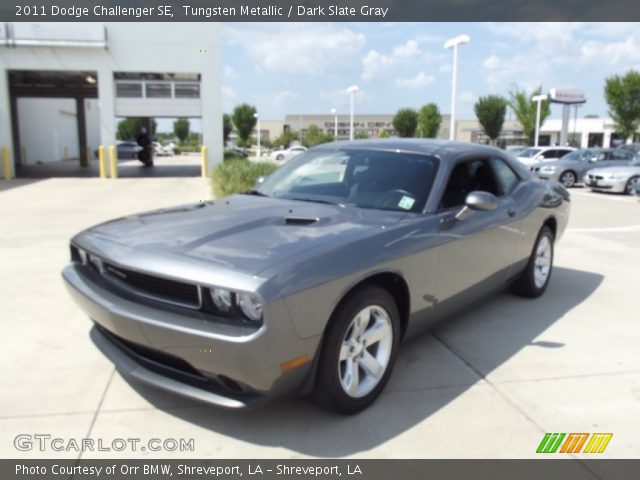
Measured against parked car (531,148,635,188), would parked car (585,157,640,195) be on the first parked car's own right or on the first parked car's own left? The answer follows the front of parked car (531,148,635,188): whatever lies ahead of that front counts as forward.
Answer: on the first parked car's own left

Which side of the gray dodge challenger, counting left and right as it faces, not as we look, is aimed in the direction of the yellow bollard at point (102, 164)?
right

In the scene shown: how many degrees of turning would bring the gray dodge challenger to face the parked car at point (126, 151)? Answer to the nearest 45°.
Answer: approximately 135° to its right

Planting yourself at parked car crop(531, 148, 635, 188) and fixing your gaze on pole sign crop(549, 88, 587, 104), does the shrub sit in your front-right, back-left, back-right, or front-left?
back-left

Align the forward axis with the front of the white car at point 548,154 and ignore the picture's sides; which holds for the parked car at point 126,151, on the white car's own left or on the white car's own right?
on the white car's own right

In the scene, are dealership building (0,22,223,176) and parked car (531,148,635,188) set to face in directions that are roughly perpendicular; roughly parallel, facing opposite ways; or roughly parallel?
roughly perpendicular

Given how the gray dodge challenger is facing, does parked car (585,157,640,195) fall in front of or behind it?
behind

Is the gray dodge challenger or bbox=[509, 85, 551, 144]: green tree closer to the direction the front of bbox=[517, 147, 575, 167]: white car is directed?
the gray dodge challenger

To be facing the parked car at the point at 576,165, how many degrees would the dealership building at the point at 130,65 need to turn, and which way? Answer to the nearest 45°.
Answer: approximately 45° to its left

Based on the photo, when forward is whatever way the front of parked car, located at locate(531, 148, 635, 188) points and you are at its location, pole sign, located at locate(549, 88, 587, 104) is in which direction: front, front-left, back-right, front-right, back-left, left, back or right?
back-right

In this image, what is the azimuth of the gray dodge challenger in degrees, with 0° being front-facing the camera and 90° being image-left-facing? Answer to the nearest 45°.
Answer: approximately 45°

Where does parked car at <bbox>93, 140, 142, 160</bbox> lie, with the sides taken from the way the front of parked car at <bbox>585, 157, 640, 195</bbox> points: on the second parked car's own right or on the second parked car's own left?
on the second parked car's own right

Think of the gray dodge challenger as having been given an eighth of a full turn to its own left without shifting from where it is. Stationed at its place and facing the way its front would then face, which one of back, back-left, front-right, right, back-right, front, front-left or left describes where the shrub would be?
back
